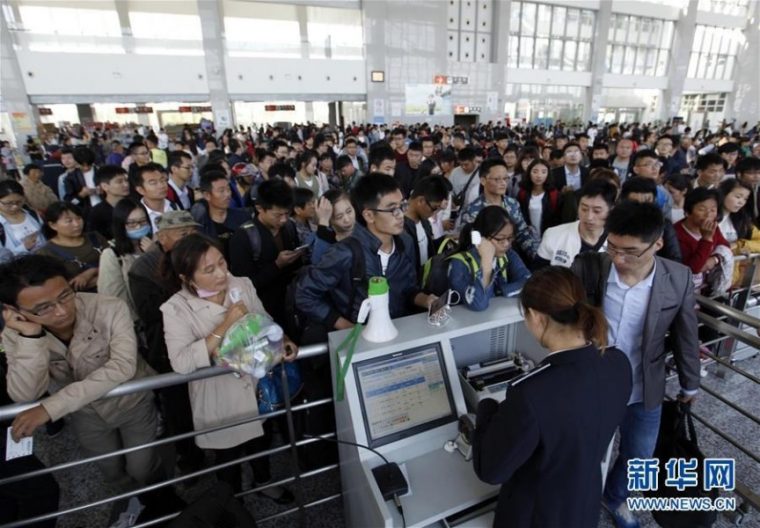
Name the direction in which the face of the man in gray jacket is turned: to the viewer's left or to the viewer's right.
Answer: to the viewer's left

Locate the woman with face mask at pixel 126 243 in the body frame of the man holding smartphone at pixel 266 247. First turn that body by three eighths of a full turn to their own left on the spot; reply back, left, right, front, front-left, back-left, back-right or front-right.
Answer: left

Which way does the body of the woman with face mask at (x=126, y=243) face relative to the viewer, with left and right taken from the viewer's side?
facing the viewer and to the right of the viewer

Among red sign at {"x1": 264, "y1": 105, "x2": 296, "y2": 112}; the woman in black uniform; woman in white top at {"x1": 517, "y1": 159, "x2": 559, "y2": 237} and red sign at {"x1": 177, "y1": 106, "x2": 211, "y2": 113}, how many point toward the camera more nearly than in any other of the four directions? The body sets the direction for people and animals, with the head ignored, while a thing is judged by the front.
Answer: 3

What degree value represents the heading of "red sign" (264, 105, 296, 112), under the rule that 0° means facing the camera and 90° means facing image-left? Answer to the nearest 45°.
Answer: approximately 0°

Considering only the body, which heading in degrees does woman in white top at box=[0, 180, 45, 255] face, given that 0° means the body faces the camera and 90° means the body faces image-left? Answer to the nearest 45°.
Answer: approximately 315°

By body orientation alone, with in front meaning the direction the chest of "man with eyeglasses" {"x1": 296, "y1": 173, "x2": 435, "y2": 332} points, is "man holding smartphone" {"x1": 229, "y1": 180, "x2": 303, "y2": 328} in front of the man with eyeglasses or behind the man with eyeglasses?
behind

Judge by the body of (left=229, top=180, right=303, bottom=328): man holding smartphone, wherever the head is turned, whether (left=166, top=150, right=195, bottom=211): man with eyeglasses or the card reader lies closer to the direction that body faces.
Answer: the card reader

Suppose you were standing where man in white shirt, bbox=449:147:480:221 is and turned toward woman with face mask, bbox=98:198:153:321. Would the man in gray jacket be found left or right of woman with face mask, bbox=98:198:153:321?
left

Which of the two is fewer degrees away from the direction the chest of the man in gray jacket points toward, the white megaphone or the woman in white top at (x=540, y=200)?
the white megaphone

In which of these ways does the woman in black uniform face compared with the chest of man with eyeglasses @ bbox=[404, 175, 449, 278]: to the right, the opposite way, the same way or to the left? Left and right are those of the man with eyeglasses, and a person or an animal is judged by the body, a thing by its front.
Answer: the opposite way
